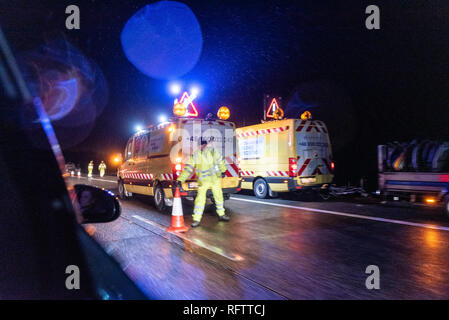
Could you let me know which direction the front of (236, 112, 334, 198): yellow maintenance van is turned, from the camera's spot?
facing away from the viewer and to the left of the viewer

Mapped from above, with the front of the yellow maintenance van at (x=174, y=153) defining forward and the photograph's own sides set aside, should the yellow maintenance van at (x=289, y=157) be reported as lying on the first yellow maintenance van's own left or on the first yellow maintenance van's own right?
on the first yellow maintenance van's own right

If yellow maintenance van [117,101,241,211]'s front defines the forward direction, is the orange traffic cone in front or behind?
behind

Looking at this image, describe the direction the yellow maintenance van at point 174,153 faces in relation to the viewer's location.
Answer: facing away from the viewer and to the left of the viewer

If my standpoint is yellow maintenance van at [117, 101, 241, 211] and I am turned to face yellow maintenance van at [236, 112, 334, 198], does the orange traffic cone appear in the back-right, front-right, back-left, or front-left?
back-right

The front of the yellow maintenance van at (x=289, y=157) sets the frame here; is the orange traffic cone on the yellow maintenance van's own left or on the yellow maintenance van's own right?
on the yellow maintenance van's own left

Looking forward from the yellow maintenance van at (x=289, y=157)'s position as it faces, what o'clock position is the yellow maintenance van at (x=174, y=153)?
the yellow maintenance van at (x=174, y=153) is roughly at 9 o'clock from the yellow maintenance van at (x=289, y=157).
